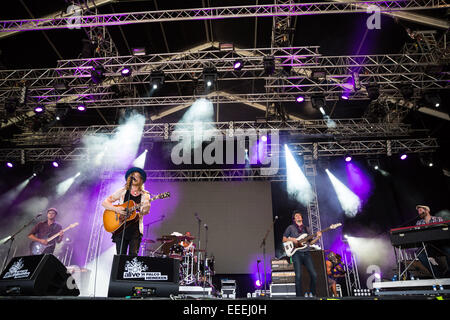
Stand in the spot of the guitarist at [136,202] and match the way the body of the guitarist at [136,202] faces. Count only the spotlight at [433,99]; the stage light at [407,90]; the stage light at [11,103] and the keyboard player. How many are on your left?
3

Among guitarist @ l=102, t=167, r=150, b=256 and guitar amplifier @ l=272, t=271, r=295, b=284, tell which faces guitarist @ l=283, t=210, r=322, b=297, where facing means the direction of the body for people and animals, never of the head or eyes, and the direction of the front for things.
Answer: the guitar amplifier

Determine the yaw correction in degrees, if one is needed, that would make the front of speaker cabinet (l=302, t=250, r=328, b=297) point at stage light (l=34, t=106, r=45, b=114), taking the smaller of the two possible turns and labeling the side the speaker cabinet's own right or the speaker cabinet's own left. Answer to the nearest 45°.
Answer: approximately 45° to the speaker cabinet's own right

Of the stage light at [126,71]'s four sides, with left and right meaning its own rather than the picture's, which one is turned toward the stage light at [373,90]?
left

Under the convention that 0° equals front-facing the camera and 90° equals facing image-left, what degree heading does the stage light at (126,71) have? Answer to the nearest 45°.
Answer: approximately 0°

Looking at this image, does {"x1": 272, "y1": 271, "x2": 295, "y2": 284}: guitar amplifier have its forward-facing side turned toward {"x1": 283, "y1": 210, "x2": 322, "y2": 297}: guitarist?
yes

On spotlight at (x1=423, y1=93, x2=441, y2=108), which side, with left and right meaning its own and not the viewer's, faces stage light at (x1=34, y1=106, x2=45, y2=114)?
right

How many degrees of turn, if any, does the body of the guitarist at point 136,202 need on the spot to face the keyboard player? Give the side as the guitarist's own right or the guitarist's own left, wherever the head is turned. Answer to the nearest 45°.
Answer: approximately 90° to the guitarist's own left

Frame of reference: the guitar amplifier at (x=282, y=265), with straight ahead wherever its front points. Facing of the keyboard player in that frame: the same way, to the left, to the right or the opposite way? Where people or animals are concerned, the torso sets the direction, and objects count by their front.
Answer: to the right

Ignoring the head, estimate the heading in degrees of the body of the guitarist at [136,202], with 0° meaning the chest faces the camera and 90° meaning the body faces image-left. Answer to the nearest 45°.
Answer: approximately 0°

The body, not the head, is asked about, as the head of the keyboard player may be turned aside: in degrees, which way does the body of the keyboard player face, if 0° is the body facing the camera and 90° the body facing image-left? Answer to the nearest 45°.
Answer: approximately 45°
